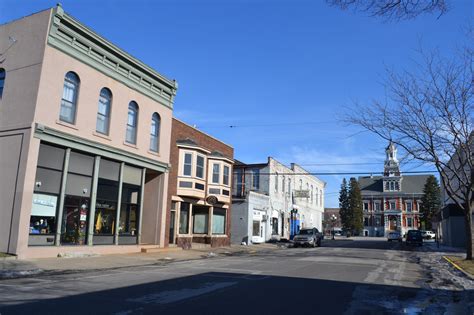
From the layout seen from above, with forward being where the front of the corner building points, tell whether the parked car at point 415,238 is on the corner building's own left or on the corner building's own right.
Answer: on the corner building's own left

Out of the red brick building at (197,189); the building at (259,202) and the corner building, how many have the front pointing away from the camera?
0

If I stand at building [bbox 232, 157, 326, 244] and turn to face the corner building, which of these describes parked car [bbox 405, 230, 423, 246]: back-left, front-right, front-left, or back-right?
back-left

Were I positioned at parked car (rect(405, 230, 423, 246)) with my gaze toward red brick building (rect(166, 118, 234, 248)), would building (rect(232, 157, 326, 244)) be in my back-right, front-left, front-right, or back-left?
front-right

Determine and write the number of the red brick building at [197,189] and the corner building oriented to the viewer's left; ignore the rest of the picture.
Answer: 0

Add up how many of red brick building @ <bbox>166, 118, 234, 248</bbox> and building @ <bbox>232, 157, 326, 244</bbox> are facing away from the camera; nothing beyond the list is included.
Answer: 0

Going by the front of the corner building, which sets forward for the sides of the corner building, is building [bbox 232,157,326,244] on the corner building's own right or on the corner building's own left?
on the corner building's own left

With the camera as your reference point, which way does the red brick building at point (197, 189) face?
facing the viewer and to the right of the viewer

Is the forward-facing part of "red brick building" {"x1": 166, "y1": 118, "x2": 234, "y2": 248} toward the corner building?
no

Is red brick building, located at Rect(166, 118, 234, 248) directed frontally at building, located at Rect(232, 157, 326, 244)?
no

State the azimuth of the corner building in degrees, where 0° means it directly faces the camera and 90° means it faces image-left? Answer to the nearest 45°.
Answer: approximately 315°

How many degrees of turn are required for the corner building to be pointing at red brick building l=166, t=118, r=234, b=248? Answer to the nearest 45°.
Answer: approximately 90° to its left

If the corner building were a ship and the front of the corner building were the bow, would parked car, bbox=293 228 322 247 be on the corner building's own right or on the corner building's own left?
on the corner building's own left

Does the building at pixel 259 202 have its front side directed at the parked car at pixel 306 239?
yes

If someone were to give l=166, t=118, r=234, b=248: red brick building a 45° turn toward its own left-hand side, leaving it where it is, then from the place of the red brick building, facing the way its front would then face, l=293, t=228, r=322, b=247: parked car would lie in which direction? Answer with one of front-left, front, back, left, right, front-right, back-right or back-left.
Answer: front-left

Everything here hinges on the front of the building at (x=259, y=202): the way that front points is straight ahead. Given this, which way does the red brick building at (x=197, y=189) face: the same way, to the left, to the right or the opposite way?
the same way

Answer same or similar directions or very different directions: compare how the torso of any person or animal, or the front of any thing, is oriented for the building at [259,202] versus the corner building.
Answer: same or similar directions

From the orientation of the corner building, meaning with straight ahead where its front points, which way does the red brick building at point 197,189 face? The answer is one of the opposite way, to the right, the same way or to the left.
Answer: the same way
